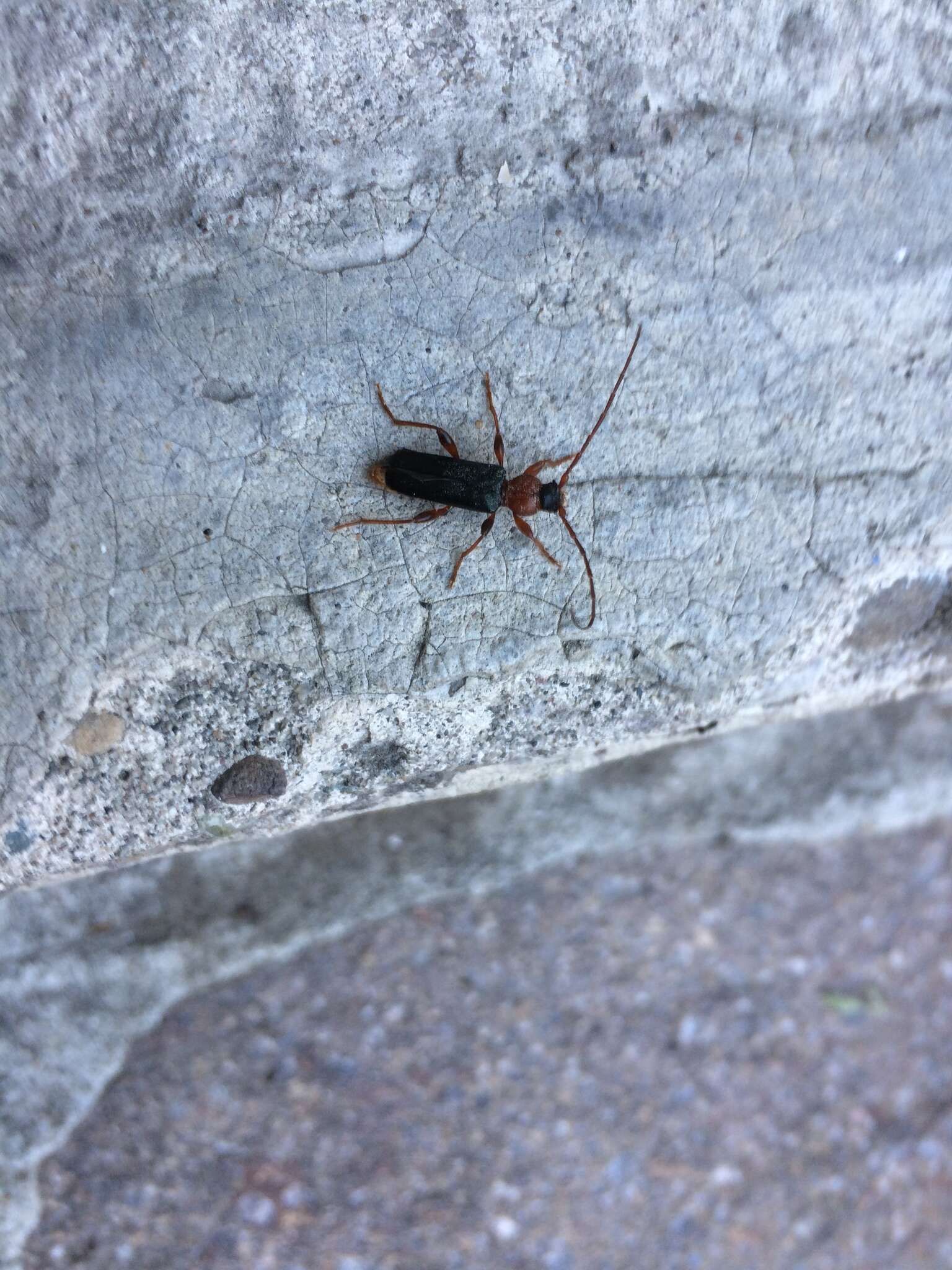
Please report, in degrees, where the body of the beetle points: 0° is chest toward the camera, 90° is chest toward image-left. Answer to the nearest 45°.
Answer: approximately 270°
